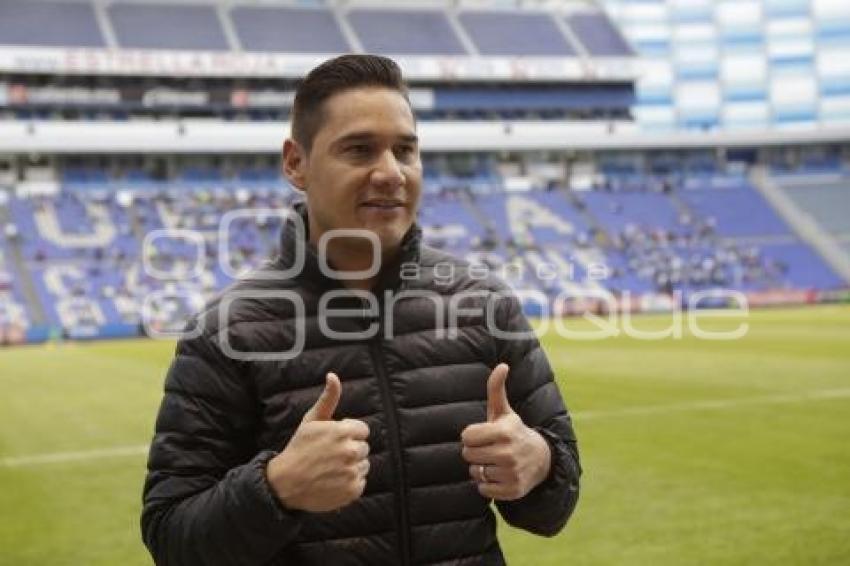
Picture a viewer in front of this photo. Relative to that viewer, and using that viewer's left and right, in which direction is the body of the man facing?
facing the viewer and to the right of the viewer

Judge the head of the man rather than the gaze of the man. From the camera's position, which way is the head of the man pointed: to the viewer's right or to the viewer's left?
to the viewer's right
